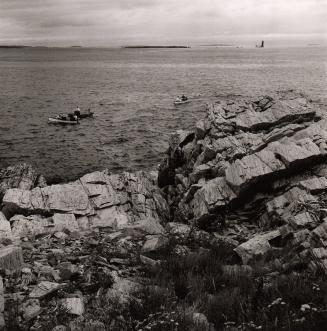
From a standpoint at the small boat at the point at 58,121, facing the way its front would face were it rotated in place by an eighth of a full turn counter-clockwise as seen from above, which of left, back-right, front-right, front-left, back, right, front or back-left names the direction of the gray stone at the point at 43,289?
front-left

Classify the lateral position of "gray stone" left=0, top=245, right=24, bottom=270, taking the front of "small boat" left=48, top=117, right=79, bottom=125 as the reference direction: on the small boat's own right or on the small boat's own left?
on the small boat's own left

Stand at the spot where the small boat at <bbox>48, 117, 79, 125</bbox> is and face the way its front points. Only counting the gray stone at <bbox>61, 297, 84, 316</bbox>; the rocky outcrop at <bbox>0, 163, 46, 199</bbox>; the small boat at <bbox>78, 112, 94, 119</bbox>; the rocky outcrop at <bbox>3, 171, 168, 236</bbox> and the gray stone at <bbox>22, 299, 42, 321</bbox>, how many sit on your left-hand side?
4

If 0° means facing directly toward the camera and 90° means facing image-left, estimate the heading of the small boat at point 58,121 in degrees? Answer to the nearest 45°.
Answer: approximately 90°

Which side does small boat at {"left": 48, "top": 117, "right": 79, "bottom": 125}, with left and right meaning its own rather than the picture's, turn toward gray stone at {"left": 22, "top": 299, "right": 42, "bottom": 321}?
left

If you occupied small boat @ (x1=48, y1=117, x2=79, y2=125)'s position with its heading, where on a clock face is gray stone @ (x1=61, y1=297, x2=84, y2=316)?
The gray stone is roughly at 9 o'clock from the small boat.

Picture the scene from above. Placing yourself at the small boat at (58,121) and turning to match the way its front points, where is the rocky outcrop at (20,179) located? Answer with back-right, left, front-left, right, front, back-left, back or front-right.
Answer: left

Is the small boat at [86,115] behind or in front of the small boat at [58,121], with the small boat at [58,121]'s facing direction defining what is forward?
behind

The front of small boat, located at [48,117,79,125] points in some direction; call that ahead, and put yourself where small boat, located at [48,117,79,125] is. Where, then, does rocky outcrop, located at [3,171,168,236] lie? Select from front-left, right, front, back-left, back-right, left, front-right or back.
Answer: left

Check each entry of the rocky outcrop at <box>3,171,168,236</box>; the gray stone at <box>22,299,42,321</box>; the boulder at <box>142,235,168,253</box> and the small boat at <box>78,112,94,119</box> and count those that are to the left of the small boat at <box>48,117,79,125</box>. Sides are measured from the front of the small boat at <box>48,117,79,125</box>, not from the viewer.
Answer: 3

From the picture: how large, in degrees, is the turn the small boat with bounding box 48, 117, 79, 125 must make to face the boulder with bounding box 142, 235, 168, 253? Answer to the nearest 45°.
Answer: approximately 90° to its left
